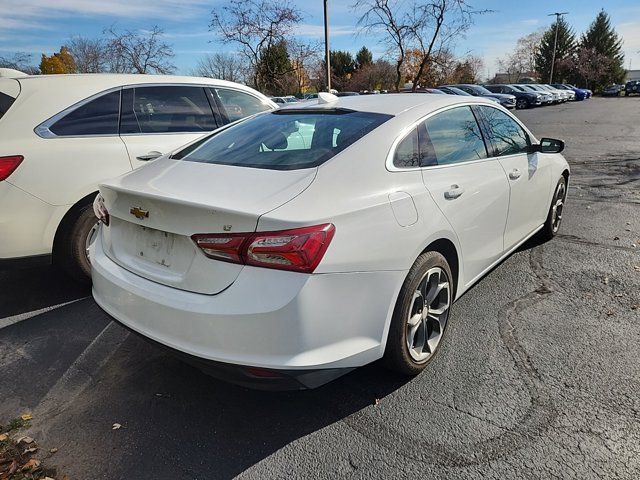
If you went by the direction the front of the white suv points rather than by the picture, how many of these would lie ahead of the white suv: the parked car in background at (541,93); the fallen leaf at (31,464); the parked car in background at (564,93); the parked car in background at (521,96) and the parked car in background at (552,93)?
4

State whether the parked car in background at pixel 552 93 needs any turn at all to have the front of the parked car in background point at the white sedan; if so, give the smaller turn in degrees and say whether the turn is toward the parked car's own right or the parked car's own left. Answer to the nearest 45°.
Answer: approximately 45° to the parked car's own right

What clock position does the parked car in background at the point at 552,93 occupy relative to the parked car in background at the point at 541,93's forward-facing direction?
the parked car in background at the point at 552,93 is roughly at 8 o'clock from the parked car in background at the point at 541,93.

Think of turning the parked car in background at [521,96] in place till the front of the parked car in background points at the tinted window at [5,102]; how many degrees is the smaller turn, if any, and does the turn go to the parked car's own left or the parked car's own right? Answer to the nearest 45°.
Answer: approximately 45° to the parked car's own right

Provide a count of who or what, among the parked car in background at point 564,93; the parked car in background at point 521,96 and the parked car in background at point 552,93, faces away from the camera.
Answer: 0

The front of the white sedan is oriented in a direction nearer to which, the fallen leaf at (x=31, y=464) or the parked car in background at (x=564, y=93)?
the parked car in background

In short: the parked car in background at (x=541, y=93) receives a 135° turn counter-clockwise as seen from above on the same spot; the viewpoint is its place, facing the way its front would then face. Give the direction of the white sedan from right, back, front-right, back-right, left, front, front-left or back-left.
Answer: back

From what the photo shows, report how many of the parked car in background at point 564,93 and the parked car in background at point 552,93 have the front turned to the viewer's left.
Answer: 0

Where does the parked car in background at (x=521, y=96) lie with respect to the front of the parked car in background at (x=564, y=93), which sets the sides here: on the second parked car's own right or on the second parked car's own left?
on the second parked car's own right

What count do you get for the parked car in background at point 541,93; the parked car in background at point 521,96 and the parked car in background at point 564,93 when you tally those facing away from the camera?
0

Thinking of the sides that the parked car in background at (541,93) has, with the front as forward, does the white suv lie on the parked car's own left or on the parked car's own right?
on the parked car's own right

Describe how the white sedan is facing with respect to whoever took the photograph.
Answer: facing away from the viewer and to the right of the viewer

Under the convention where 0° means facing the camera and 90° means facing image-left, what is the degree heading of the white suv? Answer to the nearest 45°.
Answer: approximately 225°
